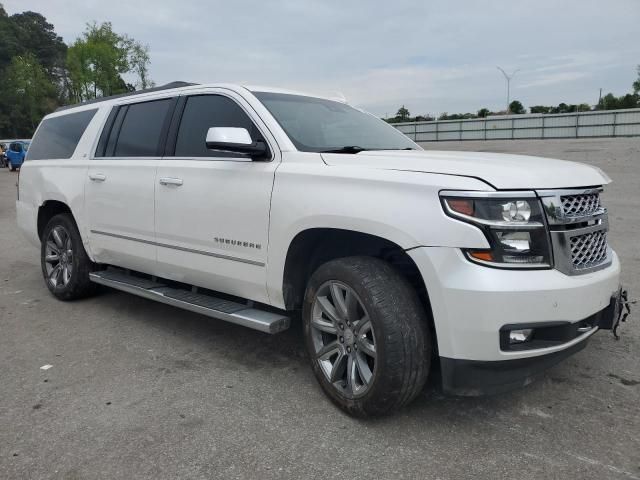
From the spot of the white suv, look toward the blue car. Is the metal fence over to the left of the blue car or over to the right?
right

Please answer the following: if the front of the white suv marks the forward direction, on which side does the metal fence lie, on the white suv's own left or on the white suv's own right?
on the white suv's own left

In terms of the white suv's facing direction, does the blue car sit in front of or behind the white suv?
behind

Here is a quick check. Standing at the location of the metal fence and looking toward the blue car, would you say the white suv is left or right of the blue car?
left

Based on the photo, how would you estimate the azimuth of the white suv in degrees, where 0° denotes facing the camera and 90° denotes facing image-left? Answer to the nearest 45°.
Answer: approximately 315°
